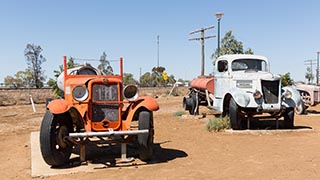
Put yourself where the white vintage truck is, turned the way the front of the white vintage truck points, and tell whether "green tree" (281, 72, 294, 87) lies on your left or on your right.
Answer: on your left

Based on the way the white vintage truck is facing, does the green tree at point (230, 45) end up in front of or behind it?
behind

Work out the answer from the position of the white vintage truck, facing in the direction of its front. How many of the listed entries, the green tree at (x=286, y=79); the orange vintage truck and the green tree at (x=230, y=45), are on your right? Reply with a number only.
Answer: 1

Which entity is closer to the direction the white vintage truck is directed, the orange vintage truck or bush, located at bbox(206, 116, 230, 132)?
the bush

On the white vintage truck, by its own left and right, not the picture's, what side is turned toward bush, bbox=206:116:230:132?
right

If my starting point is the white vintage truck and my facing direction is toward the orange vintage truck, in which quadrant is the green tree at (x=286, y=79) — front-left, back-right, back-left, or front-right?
back-right

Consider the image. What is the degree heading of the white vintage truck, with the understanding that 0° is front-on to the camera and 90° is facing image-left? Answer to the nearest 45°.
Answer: approximately 315°

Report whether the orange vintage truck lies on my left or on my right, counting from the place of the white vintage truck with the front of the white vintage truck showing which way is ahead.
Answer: on my right

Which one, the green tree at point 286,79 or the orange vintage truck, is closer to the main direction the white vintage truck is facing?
the orange vintage truck
